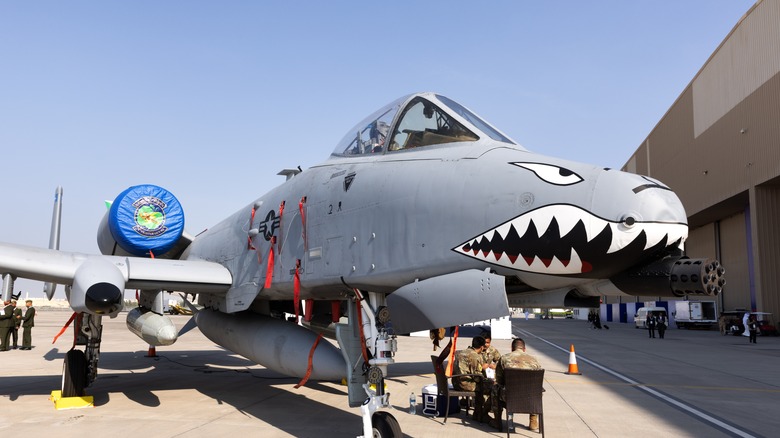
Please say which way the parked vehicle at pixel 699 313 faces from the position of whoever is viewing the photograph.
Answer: facing to the left of the viewer

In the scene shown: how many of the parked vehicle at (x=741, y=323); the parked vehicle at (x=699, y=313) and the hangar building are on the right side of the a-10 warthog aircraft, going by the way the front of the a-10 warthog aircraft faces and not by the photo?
0

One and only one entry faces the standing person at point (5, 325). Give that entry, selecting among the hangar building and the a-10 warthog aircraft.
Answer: the hangar building

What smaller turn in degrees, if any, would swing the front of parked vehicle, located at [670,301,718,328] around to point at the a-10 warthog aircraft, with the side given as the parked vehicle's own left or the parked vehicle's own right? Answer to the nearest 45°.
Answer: approximately 90° to the parked vehicle's own left

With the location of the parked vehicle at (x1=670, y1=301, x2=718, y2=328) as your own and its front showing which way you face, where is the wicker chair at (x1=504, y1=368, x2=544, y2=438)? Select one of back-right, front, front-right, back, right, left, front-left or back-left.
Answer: left

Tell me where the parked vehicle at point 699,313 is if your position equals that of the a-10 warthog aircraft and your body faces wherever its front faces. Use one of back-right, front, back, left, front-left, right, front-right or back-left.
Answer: left

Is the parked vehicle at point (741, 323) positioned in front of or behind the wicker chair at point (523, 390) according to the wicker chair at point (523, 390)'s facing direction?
in front

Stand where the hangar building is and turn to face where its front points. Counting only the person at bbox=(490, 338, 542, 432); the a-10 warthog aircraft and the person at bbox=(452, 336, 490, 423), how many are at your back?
0

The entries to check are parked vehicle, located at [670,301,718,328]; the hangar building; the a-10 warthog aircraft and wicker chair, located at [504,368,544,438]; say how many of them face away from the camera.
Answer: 1

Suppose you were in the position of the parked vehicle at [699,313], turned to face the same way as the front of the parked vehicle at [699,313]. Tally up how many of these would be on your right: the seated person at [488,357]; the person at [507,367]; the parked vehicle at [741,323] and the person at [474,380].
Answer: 0

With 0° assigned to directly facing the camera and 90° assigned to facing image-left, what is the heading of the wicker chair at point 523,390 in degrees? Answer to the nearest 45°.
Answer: approximately 180°

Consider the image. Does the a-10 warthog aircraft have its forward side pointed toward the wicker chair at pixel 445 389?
no

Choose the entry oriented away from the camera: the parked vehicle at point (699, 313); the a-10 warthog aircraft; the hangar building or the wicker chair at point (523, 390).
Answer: the wicker chair

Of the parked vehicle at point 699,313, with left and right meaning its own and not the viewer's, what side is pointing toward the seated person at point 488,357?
left
